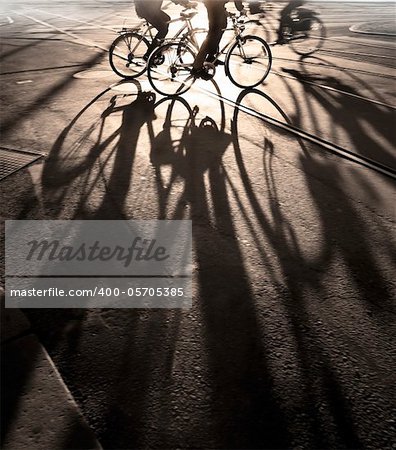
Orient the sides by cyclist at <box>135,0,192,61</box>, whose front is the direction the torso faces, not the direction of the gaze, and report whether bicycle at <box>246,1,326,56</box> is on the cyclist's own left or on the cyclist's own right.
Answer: on the cyclist's own left

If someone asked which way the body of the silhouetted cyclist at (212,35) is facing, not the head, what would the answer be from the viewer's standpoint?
to the viewer's right

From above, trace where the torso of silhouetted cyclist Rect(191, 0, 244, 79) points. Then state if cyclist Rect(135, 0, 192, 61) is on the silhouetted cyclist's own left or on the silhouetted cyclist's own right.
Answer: on the silhouetted cyclist's own left

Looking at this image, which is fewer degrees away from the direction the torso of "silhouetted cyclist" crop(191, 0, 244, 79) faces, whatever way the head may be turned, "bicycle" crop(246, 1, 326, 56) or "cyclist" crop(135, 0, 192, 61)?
the bicycle

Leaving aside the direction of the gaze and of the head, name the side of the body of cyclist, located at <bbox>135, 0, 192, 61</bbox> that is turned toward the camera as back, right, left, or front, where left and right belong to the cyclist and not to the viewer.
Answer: right
